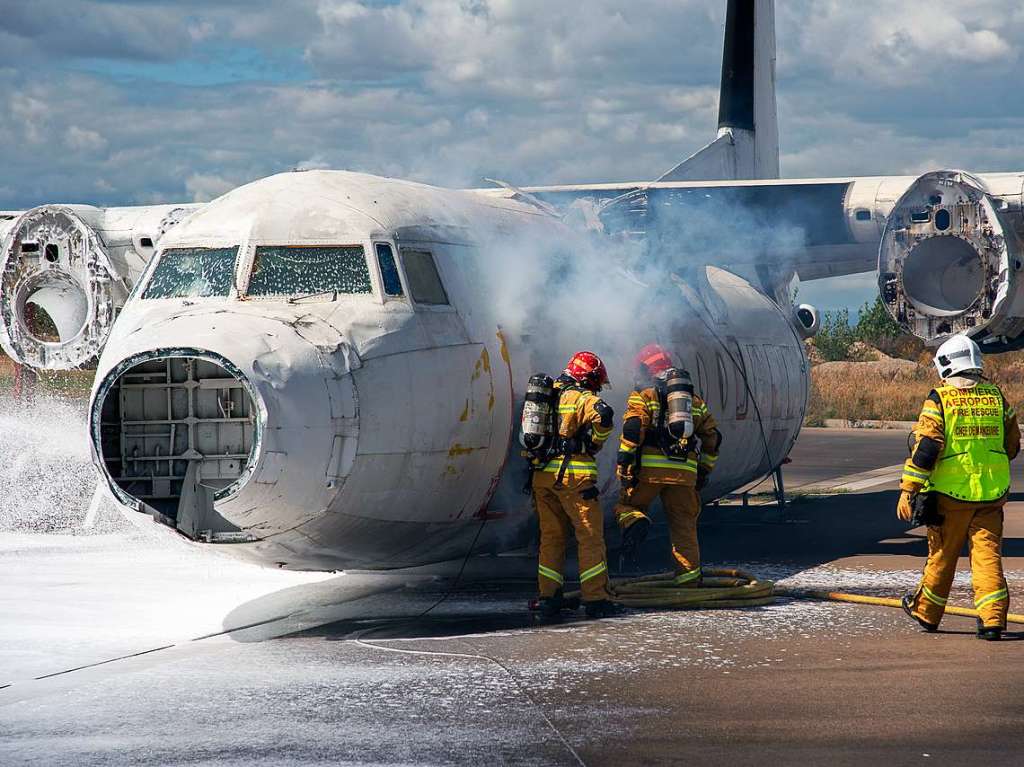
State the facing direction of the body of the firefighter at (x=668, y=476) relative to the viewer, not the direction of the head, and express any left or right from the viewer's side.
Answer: facing away from the viewer and to the left of the viewer

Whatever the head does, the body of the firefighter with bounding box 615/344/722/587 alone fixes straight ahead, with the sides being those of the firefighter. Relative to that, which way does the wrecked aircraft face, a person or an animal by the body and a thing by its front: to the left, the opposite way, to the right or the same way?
to the left

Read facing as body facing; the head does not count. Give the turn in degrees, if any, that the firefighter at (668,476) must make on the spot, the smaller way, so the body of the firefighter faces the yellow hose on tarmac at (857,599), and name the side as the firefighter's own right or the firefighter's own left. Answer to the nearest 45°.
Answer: approximately 135° to the firefighter's own right

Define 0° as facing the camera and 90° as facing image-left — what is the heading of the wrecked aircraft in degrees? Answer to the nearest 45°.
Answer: approximately 45°

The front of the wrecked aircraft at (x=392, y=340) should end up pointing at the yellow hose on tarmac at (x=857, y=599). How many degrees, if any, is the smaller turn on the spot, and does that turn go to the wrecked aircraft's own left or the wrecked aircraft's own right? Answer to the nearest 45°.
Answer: approximately 135° to the wrecked aircraft's own left

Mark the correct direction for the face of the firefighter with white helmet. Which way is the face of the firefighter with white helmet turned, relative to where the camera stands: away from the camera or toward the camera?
away from the camera

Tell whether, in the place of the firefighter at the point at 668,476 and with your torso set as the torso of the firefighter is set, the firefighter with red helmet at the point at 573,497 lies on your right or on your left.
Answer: on your left
